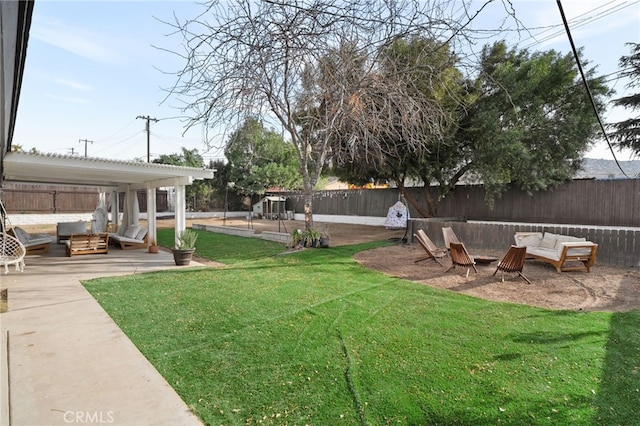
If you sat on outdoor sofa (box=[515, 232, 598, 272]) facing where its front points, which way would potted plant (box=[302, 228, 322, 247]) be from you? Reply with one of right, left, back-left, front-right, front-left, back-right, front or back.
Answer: front-right

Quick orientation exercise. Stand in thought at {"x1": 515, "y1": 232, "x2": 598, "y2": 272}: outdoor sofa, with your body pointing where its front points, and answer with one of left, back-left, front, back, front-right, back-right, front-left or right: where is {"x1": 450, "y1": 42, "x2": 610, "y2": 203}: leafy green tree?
back-right

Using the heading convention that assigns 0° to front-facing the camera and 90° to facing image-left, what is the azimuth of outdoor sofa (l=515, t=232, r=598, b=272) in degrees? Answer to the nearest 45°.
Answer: approximately 45°

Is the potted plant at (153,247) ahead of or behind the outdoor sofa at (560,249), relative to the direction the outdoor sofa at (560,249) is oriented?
ahead

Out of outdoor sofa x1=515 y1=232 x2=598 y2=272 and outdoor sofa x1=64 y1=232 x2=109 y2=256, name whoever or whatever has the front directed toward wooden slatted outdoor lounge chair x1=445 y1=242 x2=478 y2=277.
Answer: outdoor sofa x1=515 y1=232 x2=598 y2=272

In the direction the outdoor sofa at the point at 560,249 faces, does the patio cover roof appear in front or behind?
in front
